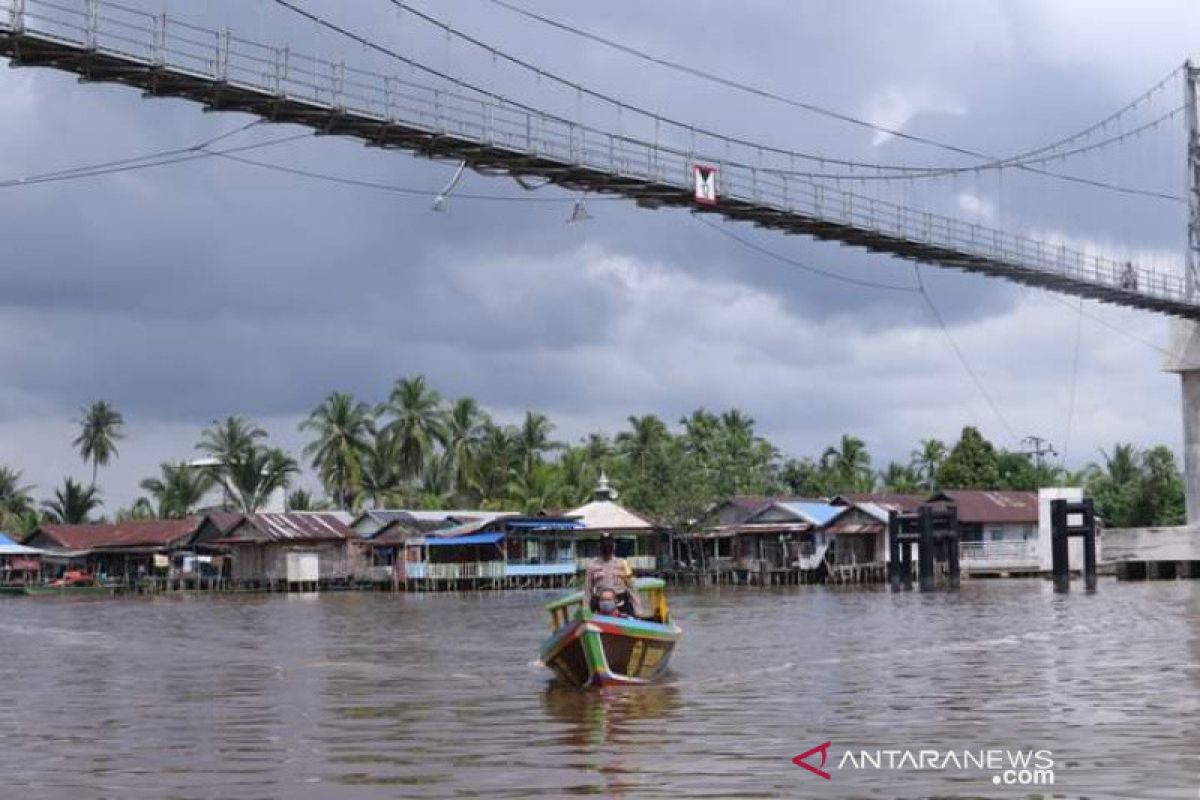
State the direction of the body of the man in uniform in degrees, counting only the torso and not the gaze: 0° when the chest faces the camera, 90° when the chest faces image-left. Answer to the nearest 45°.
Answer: approximately 0°
